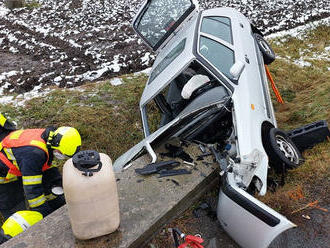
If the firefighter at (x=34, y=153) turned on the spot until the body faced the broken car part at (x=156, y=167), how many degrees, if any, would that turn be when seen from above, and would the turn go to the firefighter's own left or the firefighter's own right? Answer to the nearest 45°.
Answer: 0° — they already face it

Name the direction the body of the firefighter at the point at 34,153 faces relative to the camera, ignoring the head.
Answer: to the viewer's right

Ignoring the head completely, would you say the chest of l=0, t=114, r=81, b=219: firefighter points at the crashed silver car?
yes

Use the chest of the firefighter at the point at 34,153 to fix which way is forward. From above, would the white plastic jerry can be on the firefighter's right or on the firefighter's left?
on the firefighter's right

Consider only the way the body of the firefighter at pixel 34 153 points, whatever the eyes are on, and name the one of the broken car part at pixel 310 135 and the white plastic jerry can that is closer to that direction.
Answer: the broken car part

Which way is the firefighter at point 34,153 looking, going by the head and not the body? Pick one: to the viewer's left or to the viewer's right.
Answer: to the viewer's right
